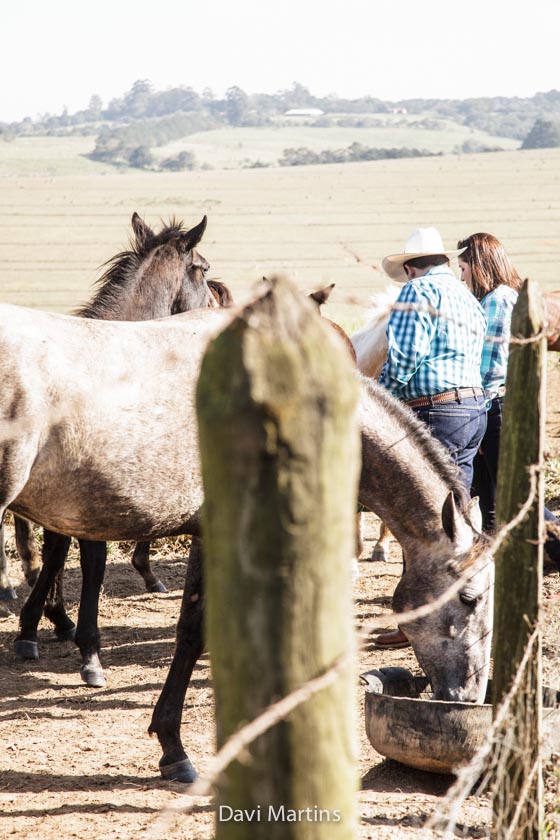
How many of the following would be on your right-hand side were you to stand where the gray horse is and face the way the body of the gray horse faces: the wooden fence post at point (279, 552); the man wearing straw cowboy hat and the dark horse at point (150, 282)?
1

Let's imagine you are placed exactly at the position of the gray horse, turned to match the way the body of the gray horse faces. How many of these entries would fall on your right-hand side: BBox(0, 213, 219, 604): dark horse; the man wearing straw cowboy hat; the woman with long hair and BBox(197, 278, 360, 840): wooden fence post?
1

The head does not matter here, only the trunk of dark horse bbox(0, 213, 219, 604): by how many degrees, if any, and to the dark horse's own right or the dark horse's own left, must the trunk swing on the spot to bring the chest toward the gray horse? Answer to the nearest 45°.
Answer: approximately 90° to the dark horse's own right

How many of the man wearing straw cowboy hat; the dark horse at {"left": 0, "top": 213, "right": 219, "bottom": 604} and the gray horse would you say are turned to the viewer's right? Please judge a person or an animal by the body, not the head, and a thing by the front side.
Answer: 2

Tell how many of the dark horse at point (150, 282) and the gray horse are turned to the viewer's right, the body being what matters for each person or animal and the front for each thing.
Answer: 2

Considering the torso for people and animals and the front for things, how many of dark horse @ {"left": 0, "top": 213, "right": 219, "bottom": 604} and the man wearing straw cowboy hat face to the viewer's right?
1

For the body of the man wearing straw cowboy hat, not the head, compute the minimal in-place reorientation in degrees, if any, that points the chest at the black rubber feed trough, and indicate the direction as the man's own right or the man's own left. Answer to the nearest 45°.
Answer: approximately 135° to the man's own left

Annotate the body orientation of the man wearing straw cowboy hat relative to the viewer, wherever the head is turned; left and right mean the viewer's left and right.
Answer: facing away from the viewer and to the left of the viewer

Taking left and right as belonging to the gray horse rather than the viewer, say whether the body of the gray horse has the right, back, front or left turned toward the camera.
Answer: right

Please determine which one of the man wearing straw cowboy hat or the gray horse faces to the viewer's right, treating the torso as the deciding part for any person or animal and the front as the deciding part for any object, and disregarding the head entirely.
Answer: the gray horse

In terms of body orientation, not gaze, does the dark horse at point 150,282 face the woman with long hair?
yes

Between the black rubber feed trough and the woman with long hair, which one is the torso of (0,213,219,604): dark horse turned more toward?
the woman with long hair

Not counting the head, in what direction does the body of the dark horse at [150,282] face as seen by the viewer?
to the viewer's right

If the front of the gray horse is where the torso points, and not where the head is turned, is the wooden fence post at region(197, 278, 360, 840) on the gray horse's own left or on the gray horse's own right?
on the gray horse's own right

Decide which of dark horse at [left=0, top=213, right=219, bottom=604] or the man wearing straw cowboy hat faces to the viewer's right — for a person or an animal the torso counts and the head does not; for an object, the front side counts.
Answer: the dark horse
